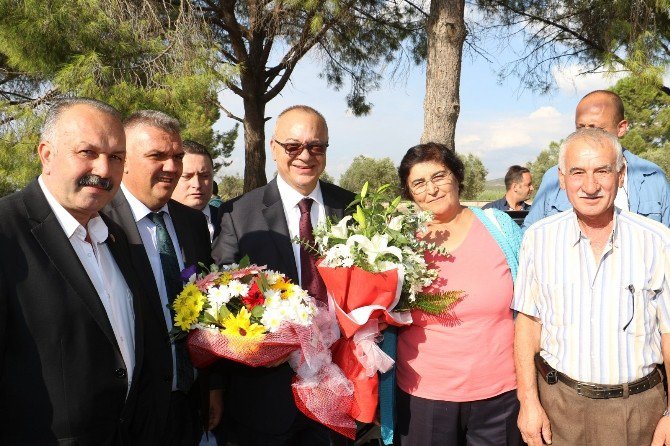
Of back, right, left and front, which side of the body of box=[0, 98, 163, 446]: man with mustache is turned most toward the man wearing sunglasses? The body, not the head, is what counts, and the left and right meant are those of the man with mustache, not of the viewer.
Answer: left

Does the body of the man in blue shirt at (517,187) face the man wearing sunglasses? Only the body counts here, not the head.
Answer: no

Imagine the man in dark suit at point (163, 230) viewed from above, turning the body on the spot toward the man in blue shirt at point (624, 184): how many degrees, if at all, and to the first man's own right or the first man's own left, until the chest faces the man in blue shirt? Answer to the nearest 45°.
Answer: approximately 45° to the first man's own left

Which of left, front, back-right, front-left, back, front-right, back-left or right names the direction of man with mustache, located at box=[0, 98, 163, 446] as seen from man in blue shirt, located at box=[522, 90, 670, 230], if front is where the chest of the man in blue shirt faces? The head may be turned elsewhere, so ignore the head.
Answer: front-right

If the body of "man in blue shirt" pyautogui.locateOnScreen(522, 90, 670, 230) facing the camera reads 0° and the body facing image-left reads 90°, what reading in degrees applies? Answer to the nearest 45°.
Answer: approximately 0°

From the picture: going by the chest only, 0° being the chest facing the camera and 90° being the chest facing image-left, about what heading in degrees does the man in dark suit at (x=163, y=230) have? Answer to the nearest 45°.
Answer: approximately 315°

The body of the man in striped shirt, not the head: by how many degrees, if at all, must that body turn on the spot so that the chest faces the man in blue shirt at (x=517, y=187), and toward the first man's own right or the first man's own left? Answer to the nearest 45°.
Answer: approximately 180°

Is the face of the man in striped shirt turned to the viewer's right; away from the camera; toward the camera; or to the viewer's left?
toward the camera

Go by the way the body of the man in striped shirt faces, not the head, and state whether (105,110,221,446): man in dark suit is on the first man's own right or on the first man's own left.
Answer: on the first man's own right

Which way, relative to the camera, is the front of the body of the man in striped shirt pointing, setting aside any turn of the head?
toward the camera

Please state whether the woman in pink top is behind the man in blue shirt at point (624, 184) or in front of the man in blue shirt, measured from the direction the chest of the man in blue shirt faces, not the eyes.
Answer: in front

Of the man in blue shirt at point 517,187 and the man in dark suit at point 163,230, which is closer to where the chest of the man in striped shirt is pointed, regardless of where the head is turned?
the man in dark suit

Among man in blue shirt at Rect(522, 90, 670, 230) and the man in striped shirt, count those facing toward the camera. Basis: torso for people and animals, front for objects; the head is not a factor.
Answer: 2

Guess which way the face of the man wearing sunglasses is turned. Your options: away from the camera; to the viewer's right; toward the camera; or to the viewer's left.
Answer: toward the camera

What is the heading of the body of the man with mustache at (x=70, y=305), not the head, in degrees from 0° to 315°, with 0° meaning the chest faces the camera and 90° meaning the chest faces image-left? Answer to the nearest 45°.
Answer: approximately 315°

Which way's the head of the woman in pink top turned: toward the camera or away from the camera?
toward the camera

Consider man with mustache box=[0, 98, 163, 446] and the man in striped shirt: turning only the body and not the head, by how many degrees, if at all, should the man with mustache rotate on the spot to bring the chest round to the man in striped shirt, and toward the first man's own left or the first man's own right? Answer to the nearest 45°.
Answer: approximately 45° to the first man's own left

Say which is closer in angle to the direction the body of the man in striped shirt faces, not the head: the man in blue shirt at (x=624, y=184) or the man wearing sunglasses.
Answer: the man wearing sunglasses
